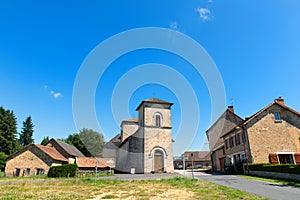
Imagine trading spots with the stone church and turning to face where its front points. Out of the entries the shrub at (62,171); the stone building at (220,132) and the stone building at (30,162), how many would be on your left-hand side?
1

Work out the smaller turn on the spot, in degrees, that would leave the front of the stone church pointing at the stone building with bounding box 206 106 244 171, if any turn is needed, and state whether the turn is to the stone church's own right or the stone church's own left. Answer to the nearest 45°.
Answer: approximately 90° to the stone church's own left

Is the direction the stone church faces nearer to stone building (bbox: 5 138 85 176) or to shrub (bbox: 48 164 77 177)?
the shrub

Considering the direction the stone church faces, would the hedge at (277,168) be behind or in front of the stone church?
in front

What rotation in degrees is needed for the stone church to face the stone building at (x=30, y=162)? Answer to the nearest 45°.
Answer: approximately 90° to its right

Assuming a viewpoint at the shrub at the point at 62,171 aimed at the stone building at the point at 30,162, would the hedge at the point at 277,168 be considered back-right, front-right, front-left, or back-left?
back-right

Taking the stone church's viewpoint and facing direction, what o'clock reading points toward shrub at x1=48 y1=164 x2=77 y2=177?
The shrub is roughly at 2 o'clock from the stone church.

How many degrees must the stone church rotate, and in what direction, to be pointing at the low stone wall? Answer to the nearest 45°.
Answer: approximately 45° to its left

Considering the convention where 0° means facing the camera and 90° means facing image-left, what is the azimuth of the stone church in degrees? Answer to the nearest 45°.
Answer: approximately 0°

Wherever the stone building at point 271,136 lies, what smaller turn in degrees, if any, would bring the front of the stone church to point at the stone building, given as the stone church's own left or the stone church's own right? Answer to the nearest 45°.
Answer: approximately 45° to the stone church's own left

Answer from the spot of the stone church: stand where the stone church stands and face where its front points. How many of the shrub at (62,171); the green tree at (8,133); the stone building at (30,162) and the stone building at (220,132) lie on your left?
1

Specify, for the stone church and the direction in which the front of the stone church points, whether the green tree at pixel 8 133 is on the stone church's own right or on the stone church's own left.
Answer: on the stone church's own right
